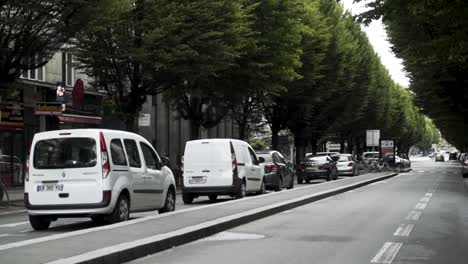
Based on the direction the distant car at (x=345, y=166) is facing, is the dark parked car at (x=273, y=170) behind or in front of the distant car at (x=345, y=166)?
behind

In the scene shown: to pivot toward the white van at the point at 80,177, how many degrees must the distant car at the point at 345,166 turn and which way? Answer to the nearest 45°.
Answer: approximately 135° to its right

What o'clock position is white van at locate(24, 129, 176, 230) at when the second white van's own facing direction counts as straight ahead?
The white van is roughly at 5 o'clock from the second white van.

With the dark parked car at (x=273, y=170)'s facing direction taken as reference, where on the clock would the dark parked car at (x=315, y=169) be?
the dark parked car at (x=315, y=169) is roughly at 11 o'clock from the dark parked car at (x=273, y=170).

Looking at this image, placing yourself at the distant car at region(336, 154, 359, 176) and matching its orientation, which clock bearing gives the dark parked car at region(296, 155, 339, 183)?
The dark parked car is roughly at 5 o'clock from the distant car.

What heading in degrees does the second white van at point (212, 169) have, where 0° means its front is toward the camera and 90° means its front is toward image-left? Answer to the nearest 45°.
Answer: approximately 225°

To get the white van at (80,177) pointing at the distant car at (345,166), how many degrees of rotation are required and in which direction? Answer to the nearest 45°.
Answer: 0° — it already faces it

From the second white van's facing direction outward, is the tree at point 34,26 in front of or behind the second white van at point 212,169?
behind

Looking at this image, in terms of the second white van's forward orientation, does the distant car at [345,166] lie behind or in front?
in front

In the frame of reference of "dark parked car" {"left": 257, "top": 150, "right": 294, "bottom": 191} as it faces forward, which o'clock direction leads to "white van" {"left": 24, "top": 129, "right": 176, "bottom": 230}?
The white van is roughly at 5 o'clock from the dark parked car.

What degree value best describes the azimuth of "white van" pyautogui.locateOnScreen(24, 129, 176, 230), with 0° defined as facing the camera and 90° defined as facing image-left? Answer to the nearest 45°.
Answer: approximately 225°

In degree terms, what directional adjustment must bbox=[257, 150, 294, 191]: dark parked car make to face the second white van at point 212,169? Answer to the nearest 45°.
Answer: approximately 135° to its right

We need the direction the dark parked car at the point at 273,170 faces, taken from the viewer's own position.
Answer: facing away from the viewer and to the right of the viewer

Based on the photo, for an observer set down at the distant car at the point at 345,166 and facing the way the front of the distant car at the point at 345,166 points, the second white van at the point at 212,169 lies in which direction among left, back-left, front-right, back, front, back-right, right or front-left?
back-right

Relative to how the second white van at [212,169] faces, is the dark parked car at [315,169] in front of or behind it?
in front
